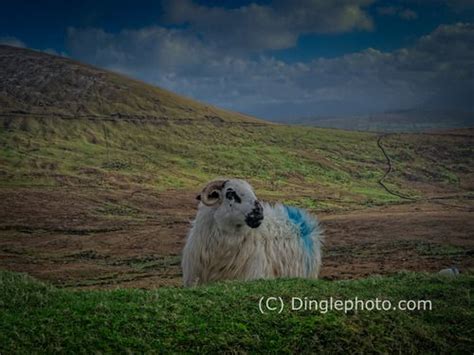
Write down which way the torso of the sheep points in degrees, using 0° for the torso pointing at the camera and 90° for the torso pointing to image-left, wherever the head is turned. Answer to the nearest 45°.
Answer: approximately 45°
